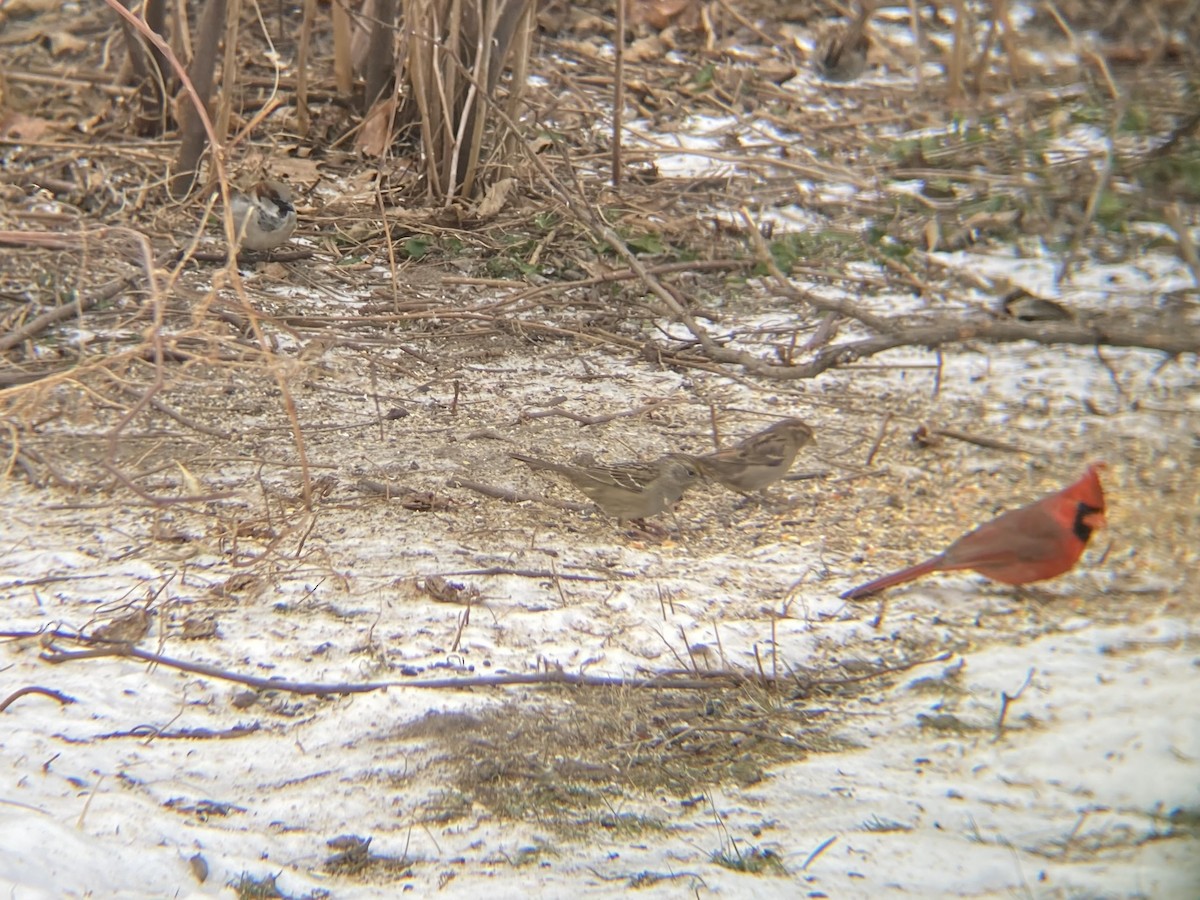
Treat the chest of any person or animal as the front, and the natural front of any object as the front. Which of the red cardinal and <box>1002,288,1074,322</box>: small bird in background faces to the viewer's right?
the red cardinal

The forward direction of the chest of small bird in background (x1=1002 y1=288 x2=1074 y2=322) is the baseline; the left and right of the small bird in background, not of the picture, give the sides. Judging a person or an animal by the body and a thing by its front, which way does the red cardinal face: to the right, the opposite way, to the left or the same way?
the opposite way

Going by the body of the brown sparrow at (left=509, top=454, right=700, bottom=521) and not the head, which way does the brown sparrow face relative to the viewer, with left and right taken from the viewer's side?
facing to the right of the viewer

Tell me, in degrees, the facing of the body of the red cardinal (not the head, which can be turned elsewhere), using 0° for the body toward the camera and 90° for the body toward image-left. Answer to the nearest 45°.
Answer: approximately 270°

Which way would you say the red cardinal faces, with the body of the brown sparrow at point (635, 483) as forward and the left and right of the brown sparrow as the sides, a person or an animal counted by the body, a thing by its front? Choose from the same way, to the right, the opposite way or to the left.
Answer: the same way

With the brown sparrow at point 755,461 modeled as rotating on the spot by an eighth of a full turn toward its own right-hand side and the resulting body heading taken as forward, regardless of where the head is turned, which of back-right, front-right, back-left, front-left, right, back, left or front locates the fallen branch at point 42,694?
right

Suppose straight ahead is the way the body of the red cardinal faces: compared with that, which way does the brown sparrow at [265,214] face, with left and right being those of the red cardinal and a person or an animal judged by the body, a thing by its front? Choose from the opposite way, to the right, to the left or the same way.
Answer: the same way

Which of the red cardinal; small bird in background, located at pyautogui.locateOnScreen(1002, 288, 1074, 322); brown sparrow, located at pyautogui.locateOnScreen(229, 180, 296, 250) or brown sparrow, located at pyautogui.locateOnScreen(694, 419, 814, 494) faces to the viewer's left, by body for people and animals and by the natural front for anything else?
the small bird in background

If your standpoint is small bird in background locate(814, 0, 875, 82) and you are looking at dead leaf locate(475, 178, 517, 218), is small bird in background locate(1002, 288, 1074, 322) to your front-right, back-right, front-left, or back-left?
front-left

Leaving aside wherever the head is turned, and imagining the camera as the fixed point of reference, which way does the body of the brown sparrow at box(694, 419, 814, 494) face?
to the viewer's right

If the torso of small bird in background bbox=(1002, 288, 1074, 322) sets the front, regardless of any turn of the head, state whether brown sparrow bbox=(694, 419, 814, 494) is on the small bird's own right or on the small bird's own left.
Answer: on the small bird's own left

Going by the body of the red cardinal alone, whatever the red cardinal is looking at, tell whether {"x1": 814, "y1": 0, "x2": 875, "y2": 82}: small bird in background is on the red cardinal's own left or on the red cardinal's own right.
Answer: on the red cardinal's own left

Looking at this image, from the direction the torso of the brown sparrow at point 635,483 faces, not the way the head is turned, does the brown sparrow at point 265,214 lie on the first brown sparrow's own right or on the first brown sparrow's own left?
on the first brown sparrow's own left

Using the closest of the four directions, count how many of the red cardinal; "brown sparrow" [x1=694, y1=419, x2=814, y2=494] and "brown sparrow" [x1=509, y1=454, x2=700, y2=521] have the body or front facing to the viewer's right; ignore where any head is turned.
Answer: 3

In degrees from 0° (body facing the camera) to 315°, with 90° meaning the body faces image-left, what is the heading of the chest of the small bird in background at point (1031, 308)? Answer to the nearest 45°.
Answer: approximately 90°

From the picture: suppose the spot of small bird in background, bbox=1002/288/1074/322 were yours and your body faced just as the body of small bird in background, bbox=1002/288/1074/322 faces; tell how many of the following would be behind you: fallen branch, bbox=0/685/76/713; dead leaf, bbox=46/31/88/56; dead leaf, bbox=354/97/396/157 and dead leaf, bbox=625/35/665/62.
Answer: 0

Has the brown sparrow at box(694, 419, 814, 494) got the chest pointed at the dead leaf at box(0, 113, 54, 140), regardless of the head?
no
